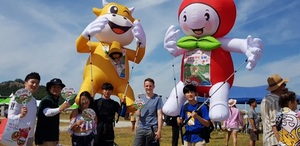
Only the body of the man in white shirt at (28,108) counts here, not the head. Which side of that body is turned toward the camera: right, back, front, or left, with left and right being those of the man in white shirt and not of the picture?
front

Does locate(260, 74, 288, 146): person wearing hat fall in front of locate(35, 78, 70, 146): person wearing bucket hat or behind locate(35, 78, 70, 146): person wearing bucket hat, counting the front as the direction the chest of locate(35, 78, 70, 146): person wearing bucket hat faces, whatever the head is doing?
in front

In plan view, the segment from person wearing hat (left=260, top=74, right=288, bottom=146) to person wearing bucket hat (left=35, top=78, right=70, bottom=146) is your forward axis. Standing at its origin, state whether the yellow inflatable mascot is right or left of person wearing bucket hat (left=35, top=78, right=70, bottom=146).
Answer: right

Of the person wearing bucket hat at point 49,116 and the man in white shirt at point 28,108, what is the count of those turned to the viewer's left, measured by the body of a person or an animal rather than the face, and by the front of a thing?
0

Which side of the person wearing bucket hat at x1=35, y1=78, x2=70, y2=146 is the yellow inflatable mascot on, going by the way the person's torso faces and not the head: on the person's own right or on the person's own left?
on the person's own left

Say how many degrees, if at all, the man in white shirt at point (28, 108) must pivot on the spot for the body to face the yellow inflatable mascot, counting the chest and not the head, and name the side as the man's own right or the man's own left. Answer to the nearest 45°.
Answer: approximately 135° to the man's own left

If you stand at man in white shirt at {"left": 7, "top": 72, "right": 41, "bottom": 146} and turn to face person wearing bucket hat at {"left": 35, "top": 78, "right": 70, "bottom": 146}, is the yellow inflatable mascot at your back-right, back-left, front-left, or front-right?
front-left

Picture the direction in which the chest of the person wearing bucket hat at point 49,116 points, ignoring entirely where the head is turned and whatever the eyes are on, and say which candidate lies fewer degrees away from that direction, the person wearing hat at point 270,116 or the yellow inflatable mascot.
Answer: the person wearing hat

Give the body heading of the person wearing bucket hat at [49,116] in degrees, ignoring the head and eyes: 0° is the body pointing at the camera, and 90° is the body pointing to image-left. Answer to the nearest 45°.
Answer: approximately 315°
